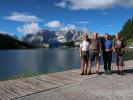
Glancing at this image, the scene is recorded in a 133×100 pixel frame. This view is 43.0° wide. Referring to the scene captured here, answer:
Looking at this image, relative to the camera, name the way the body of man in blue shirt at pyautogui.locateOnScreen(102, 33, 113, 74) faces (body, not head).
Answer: toward the camera
